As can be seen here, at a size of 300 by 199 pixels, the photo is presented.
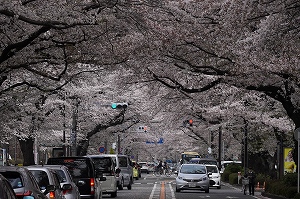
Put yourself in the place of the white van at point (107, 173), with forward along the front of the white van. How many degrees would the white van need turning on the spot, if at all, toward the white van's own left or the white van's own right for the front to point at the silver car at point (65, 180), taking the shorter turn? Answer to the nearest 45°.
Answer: approximately 180°

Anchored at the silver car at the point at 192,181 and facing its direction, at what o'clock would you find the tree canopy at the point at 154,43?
The tree canopy is roughly at 12 o'clock from the silver car.

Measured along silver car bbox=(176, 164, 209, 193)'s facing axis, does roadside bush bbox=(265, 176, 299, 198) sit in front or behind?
in front

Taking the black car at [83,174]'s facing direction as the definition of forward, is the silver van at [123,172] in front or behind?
in front

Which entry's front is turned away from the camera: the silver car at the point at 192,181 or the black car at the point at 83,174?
the black car

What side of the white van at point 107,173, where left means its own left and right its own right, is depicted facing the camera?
back

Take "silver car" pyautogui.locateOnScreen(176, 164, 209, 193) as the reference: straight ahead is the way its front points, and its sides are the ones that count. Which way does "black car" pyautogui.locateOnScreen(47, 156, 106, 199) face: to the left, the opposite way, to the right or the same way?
the opposite way

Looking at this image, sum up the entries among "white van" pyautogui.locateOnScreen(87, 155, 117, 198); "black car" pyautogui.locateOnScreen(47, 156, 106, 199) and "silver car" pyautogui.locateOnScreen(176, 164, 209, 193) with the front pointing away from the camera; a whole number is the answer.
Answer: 2

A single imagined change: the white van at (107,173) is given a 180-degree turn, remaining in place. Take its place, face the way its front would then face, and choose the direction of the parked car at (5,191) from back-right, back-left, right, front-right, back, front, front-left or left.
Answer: front

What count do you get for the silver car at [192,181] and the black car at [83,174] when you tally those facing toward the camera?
1

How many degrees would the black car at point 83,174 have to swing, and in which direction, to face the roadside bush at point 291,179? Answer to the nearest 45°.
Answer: approximately 45° to its right

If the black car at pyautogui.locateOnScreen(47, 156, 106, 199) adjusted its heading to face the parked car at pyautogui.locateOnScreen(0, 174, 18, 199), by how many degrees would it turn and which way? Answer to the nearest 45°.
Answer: approximately 180°

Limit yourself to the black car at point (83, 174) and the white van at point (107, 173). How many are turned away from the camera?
2

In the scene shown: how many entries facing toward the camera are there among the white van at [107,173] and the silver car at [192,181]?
1

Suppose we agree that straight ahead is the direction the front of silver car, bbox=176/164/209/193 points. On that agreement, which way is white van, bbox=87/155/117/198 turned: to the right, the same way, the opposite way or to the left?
the opposite way

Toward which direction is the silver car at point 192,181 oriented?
toward the camera

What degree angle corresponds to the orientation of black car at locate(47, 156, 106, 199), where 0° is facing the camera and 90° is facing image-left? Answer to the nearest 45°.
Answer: approximately 180°

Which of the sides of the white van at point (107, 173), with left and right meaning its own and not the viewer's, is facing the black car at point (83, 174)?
back
